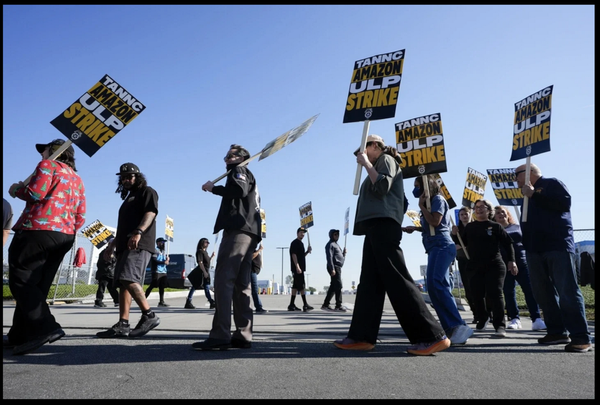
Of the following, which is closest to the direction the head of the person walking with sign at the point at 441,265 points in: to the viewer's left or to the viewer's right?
to the viewer's left

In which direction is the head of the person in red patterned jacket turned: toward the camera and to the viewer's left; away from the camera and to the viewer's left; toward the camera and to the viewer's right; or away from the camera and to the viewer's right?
away from the camera and to the viewer's left

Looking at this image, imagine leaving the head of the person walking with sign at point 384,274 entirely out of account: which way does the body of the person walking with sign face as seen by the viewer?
to the viewer's left

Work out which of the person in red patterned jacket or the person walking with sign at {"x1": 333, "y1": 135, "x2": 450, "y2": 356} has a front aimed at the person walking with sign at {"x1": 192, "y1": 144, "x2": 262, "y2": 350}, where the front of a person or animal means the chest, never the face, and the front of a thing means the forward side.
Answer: the person walking with sign at {"x1": 333, "y1": 135, "x2": 450, "y2": 356}

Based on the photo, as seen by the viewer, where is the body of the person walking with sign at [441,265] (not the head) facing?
to the viewer's left

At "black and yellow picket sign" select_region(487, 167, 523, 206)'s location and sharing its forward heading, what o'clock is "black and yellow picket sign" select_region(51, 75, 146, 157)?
"black and yellow picket sign" select_region(51, 75, 146, 157) is roughly at 1 o'clock from "black and yellow picket sign" select_region(487, 167, 523, 206).

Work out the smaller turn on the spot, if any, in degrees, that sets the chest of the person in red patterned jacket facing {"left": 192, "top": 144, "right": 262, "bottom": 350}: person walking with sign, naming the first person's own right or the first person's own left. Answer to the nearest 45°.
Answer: approximately 135° to the first person's own right

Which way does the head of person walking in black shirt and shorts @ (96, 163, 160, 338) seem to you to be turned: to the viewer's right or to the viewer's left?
to the viewer's left

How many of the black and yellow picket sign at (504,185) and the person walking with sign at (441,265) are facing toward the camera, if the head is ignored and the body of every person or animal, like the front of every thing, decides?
1

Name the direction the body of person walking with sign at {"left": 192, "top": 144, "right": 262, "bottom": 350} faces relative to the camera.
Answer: to the viewer's left

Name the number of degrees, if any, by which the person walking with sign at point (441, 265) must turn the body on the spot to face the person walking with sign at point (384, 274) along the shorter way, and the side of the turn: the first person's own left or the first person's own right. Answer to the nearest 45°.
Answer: approximately 45° to the first person's own left
